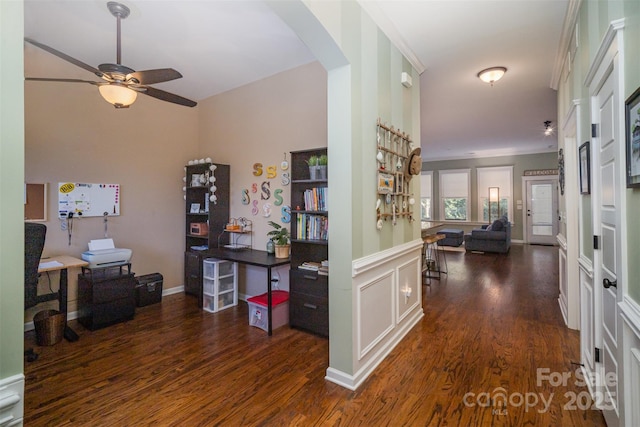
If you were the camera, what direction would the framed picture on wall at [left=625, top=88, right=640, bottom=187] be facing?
facing to the left of the viewer

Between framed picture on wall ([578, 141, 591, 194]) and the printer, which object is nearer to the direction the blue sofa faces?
the printer

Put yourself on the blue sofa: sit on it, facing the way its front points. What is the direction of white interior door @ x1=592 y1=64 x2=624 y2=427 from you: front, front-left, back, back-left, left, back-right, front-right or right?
left

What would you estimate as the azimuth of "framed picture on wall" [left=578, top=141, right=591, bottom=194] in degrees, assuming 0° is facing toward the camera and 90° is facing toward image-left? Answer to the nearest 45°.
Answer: approximately 90°

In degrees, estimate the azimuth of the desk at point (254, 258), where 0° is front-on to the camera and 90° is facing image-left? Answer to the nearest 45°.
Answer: approximately 45°

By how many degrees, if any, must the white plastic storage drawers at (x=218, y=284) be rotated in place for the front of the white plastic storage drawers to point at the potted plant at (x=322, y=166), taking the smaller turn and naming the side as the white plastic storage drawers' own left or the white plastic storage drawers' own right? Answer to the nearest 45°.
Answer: approximately 90° to the white plastic storage drawers' own left

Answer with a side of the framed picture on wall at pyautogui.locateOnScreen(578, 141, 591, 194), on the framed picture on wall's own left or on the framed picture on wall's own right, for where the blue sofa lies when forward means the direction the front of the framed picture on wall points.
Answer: on the framed picture on wall's own right

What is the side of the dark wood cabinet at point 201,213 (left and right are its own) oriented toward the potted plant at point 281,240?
left

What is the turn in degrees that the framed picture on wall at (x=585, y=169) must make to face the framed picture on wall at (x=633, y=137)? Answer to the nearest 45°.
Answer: approximately 90° to its left

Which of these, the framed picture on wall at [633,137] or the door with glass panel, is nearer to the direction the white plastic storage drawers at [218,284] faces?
the framed picture on wall

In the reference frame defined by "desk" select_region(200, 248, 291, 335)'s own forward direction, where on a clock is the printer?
The printer is roughly at 2 o'clock from the desk.
